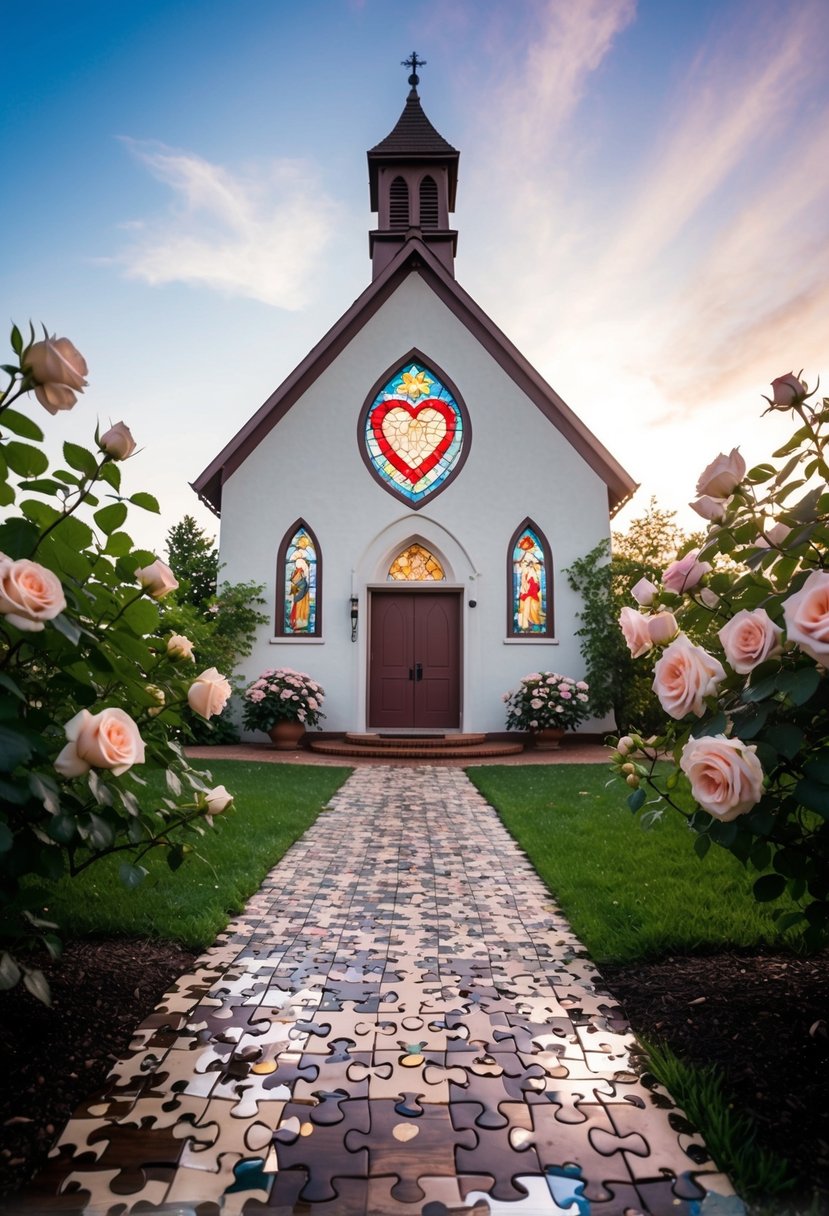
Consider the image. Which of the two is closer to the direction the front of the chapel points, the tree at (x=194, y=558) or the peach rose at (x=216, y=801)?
the peach rose

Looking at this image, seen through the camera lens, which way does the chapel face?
facing the viewer

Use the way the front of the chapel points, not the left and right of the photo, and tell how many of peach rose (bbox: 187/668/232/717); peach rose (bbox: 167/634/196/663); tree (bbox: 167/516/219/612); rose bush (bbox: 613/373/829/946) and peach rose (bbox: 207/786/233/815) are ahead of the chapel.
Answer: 4

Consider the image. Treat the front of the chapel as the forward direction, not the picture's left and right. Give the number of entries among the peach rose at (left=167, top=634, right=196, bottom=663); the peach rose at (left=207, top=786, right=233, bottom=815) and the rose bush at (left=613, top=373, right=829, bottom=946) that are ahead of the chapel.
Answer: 3

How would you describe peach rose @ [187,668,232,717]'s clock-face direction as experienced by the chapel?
The peach rose is roughly at 12 o'clock from the chapel.

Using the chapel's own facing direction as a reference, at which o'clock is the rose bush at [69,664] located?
The rose bush is roughly at 12 o'clock from the chapel.

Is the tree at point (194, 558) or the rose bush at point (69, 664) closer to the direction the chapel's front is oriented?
the rose bush

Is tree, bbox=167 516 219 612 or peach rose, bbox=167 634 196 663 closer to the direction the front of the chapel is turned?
the peach rose

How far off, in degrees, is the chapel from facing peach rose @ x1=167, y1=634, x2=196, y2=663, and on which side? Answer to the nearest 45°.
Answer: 0° — it already faces it

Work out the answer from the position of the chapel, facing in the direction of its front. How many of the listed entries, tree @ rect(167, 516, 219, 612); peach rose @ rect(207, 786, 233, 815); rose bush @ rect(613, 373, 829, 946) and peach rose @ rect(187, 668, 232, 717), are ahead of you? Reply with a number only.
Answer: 3

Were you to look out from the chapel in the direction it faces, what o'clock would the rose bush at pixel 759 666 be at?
The rose bush is roughly at 12 o'clock from the chapel.

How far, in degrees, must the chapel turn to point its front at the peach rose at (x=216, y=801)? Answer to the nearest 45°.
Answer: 0° — it already faces it
